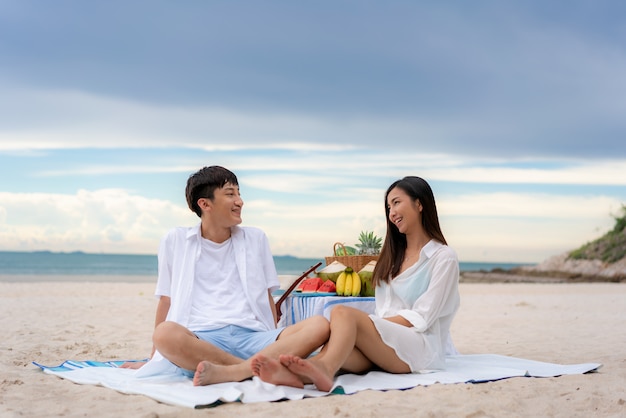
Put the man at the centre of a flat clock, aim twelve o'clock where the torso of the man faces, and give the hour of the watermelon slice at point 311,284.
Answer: The watermelon slice is roughly at 7 o'clock from the man.

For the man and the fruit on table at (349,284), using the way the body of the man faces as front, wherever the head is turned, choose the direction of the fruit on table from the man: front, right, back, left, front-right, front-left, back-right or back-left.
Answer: back-left

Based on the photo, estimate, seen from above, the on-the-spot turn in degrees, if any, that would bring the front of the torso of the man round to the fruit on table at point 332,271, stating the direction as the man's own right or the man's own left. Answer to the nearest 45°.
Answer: approximately 135° to the man's own left

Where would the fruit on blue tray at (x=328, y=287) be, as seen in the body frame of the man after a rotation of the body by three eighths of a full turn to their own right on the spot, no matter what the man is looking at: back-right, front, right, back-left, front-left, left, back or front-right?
right

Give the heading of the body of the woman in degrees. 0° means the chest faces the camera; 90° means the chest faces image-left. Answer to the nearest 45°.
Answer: approximately 45°

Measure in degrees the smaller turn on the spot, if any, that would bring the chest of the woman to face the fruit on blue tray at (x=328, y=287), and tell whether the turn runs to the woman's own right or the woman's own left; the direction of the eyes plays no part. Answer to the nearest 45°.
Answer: approximately 90° to the woman's own right

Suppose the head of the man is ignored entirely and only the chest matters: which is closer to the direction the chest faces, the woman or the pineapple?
the woman

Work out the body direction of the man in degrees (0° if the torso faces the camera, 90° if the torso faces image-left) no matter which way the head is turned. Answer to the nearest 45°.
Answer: approximately 0°

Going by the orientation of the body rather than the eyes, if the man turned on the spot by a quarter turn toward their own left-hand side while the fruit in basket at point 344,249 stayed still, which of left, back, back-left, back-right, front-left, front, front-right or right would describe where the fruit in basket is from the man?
front-left
